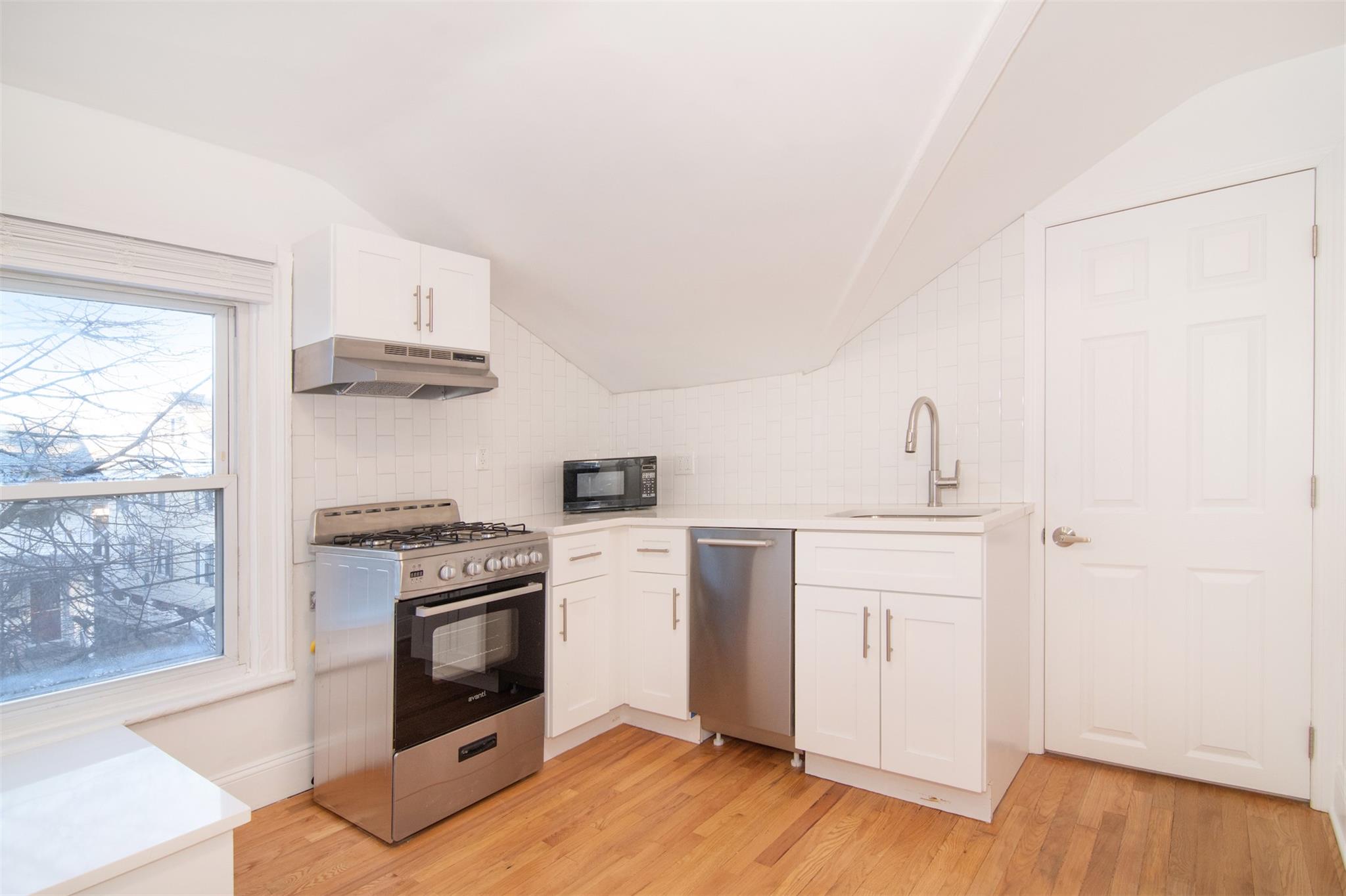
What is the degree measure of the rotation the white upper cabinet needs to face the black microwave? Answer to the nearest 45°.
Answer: approximately 90° to its left

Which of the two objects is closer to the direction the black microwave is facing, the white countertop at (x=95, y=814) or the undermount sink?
the white countertop

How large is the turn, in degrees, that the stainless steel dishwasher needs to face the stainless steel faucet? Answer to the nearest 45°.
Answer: approximately 135° to its left

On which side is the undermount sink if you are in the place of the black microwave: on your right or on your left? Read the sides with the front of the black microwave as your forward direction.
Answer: on your left

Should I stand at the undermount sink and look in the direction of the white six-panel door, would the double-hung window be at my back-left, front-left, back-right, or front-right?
back-right

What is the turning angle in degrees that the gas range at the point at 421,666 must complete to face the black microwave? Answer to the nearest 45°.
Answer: approximately 90° to its left

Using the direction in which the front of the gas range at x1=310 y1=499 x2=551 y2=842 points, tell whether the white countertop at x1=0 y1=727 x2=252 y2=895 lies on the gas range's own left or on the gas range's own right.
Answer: on the gas range's own right
